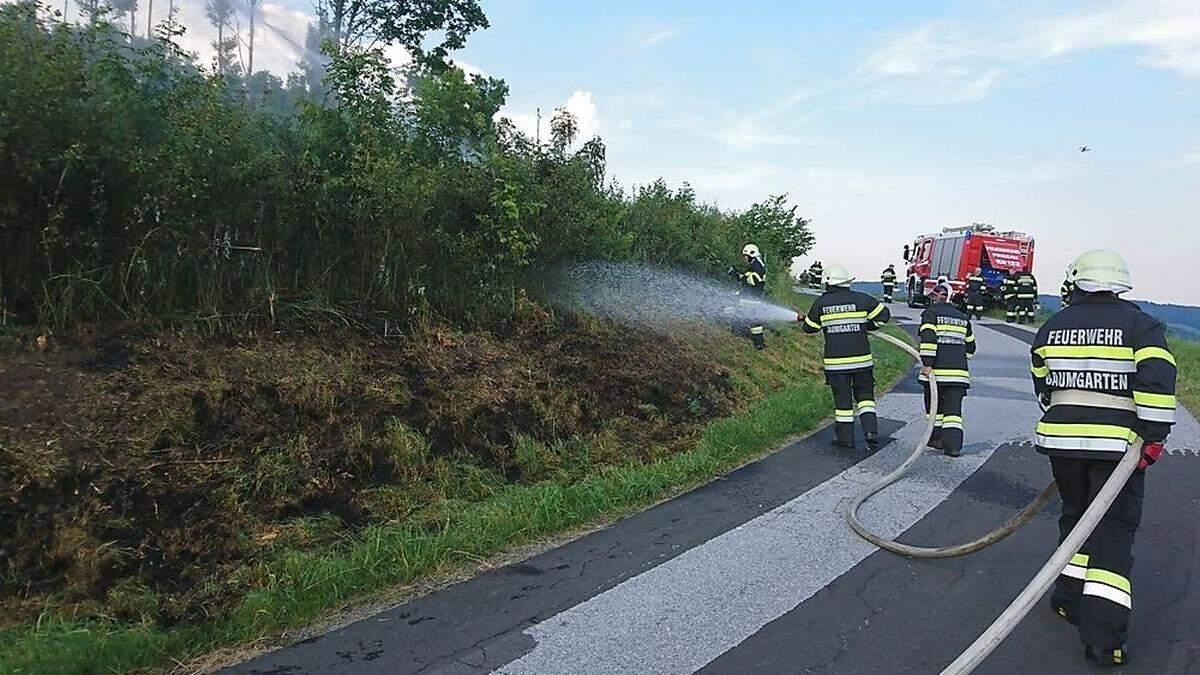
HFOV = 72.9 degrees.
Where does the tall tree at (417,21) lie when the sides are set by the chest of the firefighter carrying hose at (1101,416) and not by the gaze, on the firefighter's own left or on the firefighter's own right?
on the firefighter's own left

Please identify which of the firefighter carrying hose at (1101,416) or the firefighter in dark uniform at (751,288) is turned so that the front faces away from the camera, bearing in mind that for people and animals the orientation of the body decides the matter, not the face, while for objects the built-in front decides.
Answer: the firefighter carrying hose

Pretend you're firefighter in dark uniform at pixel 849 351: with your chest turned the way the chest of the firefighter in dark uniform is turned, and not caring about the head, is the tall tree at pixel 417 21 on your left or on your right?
on your left

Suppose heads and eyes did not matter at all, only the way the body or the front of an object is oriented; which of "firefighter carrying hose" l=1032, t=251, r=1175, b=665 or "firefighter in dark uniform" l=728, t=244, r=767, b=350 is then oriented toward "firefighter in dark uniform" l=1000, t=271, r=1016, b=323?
the firefighter carrying hose

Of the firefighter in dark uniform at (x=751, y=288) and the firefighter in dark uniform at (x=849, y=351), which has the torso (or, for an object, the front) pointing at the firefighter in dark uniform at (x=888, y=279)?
the firefighter in dark uniform at (x=849, y=351)

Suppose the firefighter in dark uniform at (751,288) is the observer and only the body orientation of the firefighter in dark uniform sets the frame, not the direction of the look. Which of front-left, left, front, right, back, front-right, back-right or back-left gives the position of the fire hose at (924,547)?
left

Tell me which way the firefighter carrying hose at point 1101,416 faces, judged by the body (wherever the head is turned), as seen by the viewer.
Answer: away from the camera

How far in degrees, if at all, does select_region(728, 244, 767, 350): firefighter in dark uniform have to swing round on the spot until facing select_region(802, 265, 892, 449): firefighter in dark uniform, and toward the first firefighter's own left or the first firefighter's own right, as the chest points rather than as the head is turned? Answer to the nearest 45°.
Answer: approximately 90° to the first firefighter's own left

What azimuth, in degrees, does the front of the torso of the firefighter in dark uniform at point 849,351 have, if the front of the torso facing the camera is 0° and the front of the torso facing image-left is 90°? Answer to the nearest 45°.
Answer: approximately 180°

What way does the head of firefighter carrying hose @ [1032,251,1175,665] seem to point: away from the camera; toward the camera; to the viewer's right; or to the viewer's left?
away from the camera
